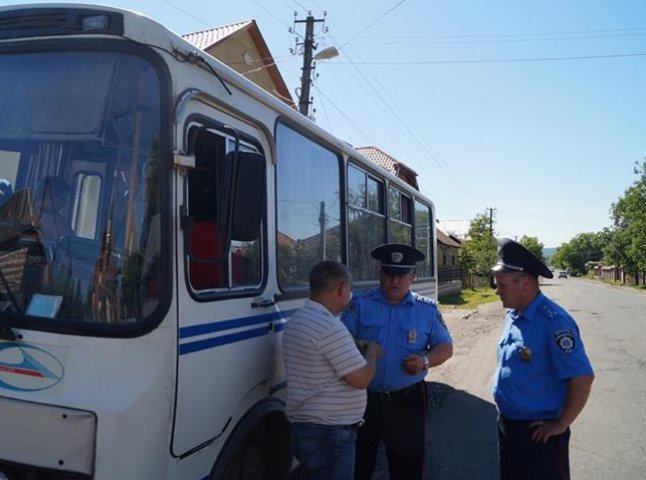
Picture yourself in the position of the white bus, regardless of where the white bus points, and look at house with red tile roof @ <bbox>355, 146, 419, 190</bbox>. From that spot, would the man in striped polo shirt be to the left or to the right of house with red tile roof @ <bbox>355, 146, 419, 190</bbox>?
right

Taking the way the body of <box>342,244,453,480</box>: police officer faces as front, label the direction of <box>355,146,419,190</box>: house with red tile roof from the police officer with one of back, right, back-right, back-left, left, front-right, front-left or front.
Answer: back

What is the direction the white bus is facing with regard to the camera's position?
facing the viewer and to the left of the viewer

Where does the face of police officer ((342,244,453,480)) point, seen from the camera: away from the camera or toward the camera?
toward the camera

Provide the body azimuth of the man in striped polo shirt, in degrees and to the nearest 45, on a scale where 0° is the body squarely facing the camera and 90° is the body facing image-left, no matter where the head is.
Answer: approximately 225°

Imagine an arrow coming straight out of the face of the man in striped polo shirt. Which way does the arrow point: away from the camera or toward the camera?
away from the camera

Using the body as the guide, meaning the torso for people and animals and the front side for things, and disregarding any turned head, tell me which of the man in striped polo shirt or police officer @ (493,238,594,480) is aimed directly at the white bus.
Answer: the police officer

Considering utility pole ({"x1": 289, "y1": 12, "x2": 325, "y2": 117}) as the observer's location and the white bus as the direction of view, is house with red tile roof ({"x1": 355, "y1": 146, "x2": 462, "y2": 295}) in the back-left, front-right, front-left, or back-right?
back-left

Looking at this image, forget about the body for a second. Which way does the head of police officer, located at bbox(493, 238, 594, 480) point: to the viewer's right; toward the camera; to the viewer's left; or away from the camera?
to the viewer's left

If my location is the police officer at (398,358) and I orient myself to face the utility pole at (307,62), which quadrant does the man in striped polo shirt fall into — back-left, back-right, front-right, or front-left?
back-left

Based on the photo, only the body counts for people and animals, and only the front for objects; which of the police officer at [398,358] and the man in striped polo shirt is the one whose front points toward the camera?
the police officer

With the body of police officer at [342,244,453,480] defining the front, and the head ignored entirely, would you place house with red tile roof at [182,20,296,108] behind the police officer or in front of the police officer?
behind

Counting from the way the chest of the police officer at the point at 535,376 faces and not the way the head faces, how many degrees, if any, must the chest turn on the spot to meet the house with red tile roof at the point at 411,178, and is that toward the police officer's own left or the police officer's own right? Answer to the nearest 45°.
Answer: approximately 135° to the police officer's own right

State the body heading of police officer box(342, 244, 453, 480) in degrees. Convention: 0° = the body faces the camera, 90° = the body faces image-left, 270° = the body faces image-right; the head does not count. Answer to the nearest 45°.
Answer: approximately 0°

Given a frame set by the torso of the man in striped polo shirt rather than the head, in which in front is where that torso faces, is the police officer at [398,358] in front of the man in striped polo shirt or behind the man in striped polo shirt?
in front
